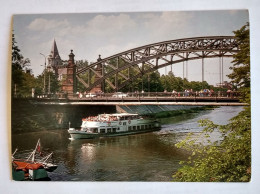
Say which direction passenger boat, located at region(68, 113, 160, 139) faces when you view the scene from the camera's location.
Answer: facing the viewer and to the left of the viewer

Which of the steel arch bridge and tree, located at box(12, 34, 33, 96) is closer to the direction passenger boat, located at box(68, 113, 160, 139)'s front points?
the tree

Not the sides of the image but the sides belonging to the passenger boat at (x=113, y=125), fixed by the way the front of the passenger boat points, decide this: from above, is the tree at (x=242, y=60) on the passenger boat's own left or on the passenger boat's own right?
on the passenger boat's own left
